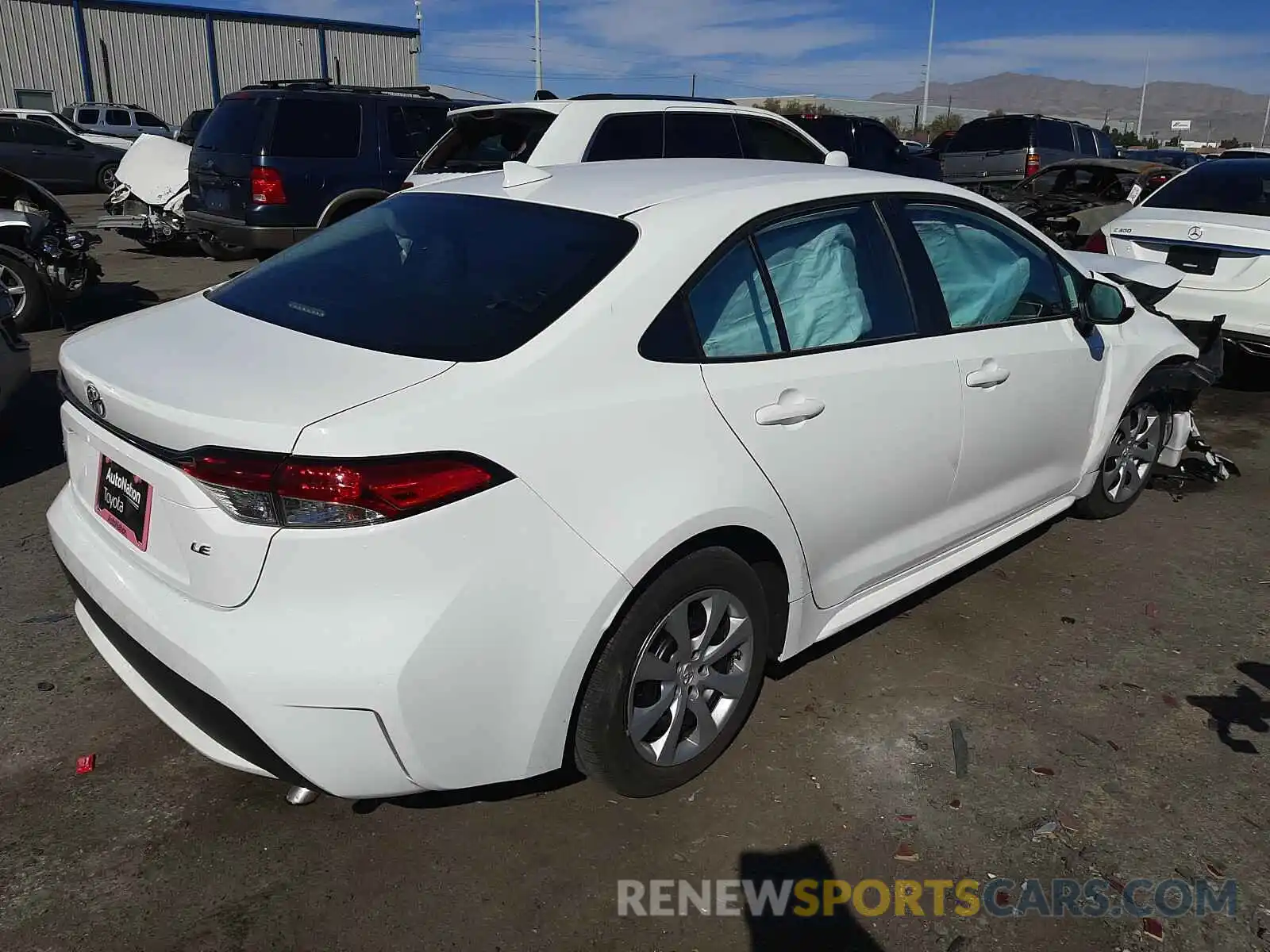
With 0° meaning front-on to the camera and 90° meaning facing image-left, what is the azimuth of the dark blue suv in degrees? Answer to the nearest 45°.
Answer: approximately 225°

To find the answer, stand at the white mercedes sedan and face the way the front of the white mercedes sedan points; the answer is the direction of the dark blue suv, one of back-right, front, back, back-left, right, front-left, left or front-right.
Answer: back-left

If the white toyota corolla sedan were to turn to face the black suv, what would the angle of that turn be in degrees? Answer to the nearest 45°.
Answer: approximately 45° to its left

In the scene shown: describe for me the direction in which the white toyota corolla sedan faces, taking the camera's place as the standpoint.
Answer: facing away from the viewer and to the right of the viewer

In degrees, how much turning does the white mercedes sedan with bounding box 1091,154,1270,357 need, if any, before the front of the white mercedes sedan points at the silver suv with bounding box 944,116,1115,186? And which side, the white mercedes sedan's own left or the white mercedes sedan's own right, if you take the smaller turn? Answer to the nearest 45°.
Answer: approximately 45° to the white mercedes sedan's own left

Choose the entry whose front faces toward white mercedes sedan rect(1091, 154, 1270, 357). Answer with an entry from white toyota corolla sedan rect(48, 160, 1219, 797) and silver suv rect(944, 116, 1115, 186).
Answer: the white toyota corolla sedan

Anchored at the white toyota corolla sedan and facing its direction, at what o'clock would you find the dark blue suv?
The dark blue suv is roughly at 10 o'clock from the white toyota corolla sedan.

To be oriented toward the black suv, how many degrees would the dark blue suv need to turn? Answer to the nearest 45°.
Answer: approximately 45° to its right

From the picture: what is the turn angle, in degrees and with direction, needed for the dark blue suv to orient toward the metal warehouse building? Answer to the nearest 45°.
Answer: approximately 45° to its left
